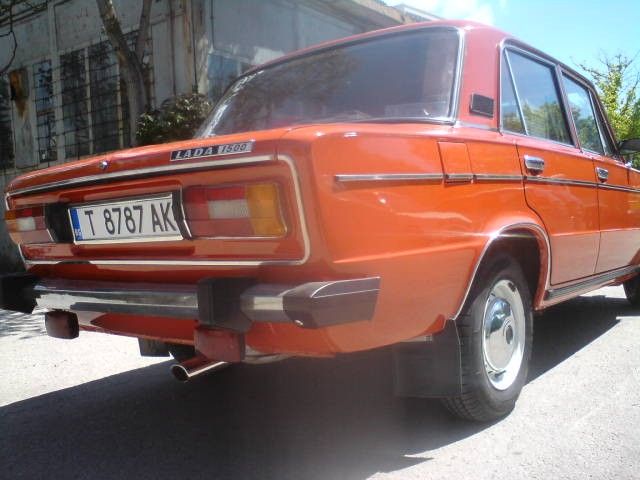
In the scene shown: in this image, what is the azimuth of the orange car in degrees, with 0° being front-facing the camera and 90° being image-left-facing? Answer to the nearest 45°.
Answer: approximately 225°

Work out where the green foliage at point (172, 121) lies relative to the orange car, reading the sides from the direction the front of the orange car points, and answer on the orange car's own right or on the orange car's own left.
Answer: on the orange car's own left

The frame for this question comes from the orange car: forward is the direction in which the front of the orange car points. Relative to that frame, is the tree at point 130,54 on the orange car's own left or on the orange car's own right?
on the orange car's own left

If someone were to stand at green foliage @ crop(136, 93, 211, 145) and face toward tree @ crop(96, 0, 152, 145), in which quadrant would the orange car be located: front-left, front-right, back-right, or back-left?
back-left
